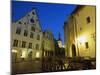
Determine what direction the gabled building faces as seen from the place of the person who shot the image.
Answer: facing the viewer and to the right of the viewer
